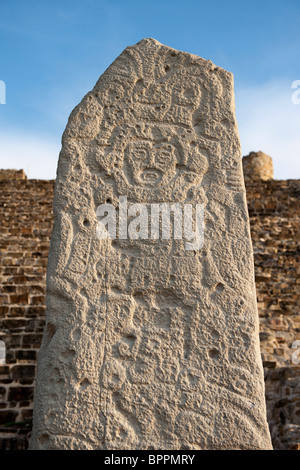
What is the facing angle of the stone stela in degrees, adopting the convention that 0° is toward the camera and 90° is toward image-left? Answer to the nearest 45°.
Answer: approximately 0°
